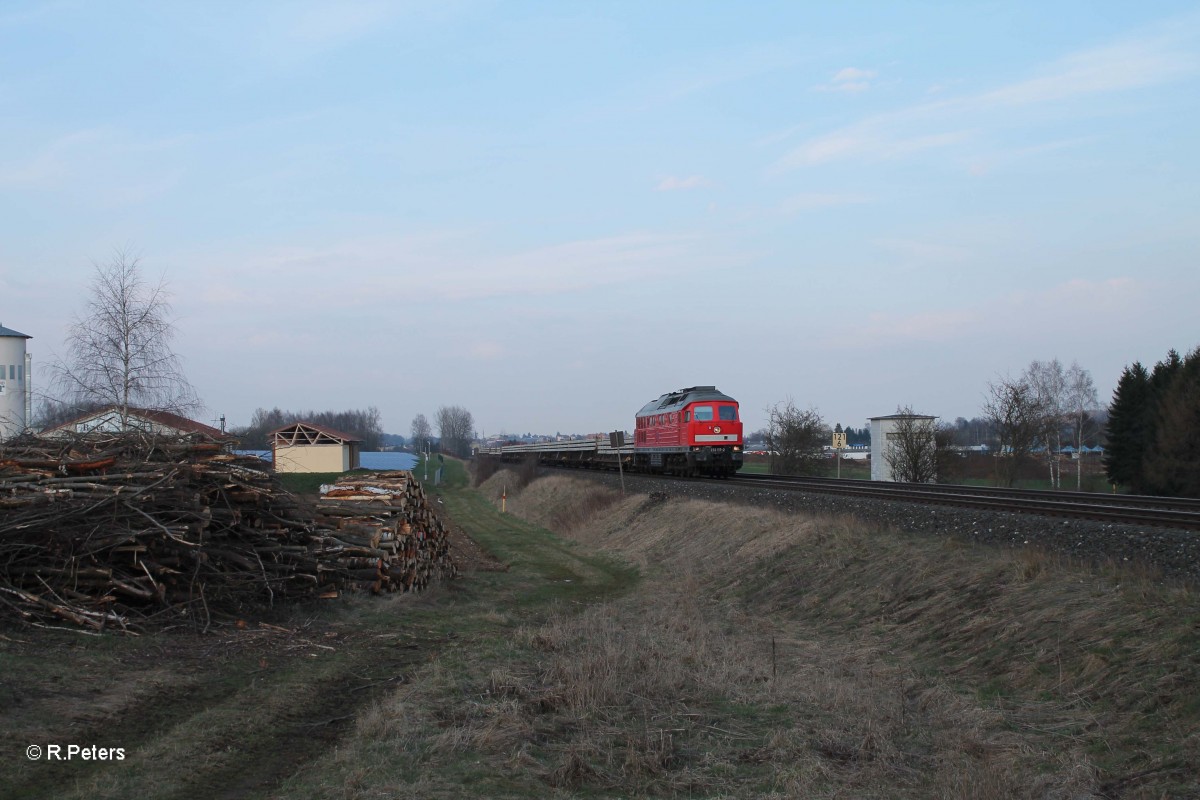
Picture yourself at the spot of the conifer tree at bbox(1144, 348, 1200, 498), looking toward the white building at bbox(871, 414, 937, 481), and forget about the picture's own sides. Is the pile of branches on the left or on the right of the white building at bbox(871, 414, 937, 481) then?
left

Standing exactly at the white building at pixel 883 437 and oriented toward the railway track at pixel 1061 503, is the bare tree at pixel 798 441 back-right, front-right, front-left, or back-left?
back-right

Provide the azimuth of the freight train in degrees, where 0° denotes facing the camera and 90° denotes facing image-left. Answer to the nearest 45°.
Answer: approximately 315°

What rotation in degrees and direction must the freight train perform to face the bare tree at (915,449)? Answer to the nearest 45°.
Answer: approximately 45° to its left

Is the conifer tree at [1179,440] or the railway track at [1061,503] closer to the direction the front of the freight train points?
the railway track

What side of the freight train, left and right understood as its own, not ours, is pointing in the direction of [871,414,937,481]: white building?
left

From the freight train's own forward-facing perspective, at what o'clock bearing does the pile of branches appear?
The pile of branches is roughly at 2 o'clock from the freight train.
